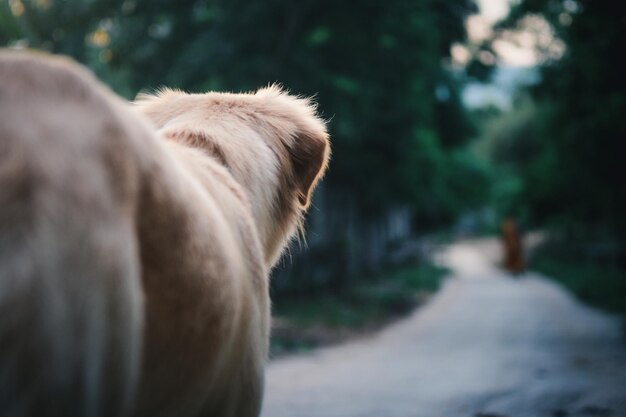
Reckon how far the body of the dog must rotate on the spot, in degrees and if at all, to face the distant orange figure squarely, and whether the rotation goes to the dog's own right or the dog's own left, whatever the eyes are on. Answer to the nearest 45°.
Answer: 0° — it already faces them

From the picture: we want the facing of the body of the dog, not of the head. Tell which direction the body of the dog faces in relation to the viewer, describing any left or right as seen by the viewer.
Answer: facing away from the viewer and to the right of the viewer
